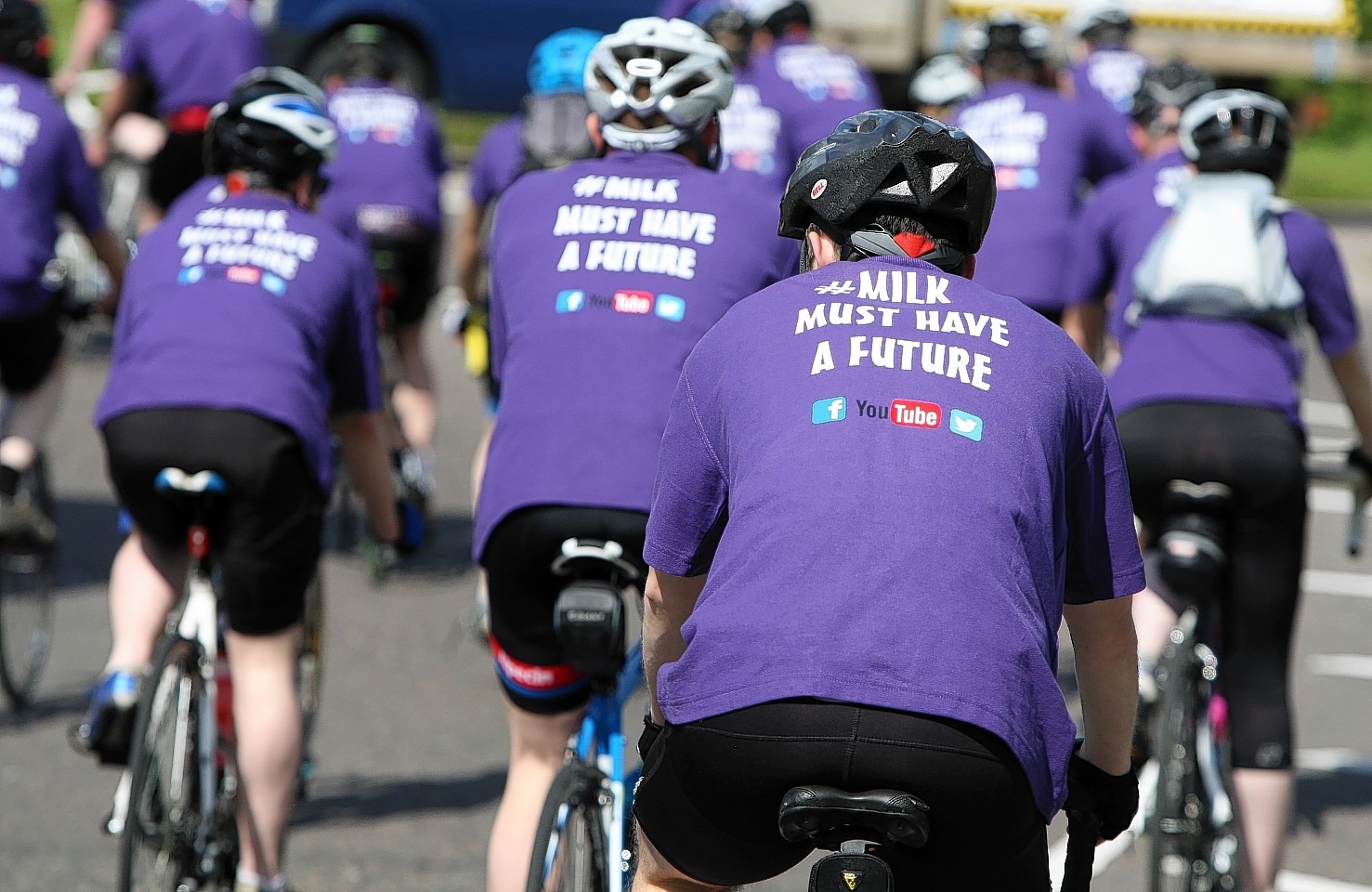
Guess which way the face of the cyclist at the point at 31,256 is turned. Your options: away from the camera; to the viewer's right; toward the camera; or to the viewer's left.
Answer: away from the camera

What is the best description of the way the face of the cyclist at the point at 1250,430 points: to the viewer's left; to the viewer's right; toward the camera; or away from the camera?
away from the camera

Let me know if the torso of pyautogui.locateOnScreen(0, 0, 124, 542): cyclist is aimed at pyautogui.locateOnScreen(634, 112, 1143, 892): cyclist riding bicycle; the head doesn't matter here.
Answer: no

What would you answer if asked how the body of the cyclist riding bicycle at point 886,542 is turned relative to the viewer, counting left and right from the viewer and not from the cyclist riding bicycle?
facing away from the viewer

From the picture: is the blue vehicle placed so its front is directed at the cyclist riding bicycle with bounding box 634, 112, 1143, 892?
no

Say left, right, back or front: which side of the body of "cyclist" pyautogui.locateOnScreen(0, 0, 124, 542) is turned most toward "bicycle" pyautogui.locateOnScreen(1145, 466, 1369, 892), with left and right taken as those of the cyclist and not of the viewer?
right

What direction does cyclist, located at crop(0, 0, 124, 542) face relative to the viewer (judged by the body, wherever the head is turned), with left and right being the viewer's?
facing away from the viewer and to the right of the viewer

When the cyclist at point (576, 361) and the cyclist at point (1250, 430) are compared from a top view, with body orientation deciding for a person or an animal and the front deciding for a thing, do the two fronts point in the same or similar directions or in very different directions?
same or similar directions

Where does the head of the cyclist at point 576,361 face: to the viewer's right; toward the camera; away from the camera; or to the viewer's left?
away from the camera

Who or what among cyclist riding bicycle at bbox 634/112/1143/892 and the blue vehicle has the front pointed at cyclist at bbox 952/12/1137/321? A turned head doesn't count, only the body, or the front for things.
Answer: the cyclist riding bicycle

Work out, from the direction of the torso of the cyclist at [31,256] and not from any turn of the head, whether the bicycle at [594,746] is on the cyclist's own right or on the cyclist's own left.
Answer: on the cyclist's own right

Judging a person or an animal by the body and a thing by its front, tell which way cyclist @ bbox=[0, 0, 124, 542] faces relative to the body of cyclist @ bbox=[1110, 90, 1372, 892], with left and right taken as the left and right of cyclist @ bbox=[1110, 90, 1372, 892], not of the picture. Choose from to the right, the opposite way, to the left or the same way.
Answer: the same way

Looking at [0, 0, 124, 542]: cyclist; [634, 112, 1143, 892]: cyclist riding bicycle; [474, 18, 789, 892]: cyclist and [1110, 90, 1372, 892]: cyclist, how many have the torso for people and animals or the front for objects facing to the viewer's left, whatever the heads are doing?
0

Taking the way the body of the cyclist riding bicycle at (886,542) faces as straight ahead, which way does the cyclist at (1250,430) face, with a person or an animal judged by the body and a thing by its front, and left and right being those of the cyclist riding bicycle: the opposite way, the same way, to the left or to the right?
the same way

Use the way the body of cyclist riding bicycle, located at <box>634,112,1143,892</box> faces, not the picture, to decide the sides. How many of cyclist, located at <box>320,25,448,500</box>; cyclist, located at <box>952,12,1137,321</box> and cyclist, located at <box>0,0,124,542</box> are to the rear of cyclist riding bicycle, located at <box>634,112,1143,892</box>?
0

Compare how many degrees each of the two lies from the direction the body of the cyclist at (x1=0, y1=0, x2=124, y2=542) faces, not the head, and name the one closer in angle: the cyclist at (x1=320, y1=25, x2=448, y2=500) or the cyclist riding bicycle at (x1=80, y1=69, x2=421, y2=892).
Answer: the cyclist

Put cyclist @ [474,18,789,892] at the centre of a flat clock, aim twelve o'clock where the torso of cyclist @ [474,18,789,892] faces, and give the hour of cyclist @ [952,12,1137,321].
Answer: cyclist @ [952,12,1137,321] is roughly at 1 o'clock from cyclist @ [474,18,789,892].

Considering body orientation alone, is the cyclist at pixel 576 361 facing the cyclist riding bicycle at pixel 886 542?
no

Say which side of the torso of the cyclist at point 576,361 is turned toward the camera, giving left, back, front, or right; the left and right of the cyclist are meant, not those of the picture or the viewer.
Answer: back

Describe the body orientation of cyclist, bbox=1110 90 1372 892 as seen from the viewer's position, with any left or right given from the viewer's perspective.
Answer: facing away from the viewer
